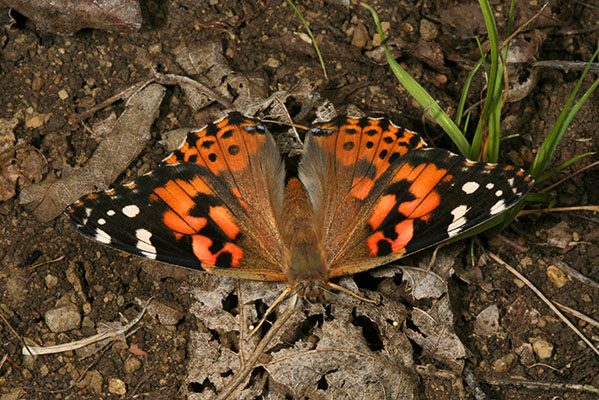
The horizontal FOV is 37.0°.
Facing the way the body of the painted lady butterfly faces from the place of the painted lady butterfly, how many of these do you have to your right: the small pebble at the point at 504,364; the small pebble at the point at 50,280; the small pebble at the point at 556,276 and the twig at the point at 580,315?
1

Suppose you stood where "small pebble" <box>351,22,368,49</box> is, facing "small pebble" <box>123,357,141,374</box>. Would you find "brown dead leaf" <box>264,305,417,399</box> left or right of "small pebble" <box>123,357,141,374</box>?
left

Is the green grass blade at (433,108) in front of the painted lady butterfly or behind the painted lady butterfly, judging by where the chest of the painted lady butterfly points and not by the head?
behind

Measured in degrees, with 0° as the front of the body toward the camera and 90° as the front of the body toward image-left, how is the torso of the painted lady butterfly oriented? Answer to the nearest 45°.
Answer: approximately 0°

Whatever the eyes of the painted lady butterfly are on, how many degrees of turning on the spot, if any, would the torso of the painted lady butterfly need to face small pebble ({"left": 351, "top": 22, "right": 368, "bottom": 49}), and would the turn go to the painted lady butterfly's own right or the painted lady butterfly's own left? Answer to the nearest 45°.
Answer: approximately 180°

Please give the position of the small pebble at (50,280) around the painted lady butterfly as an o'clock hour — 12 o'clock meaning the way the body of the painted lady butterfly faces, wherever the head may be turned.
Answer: The small pebble is roughly at 3 o'clock from the painted lady butterfly.

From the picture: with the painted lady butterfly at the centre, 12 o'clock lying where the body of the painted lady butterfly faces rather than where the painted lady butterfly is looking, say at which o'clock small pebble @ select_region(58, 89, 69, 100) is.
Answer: The small pebble is roughly at 4 o'clock from the painted lady butterfly.

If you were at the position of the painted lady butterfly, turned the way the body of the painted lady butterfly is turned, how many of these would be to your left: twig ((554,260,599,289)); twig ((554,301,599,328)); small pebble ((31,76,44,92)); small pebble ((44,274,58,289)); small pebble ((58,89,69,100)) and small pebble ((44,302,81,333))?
2

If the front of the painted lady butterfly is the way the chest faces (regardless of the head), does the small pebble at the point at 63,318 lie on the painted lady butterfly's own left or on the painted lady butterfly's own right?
on the painted lady butterfly's own right

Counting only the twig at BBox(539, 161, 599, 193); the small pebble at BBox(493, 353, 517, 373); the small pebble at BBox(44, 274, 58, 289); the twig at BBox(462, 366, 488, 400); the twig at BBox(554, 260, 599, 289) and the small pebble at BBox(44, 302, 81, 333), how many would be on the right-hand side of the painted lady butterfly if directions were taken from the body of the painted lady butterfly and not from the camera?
2

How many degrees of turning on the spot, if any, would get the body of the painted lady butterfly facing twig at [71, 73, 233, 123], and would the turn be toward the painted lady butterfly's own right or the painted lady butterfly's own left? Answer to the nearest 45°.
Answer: approximately 135° to the painted lady butterfly's own right

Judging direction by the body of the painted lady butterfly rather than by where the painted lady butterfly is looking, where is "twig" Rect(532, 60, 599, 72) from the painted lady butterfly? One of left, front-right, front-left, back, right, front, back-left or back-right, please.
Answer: back-left
